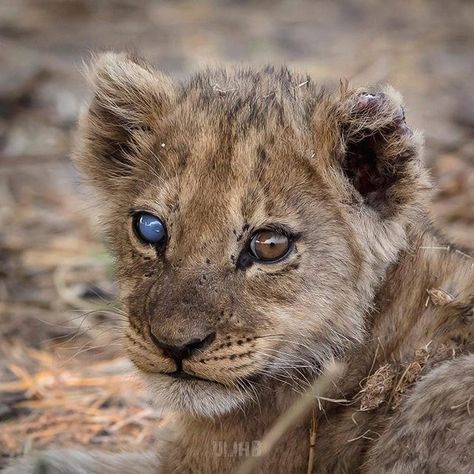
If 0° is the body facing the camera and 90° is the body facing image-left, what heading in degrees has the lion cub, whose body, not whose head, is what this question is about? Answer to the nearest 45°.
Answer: approximately 45°
